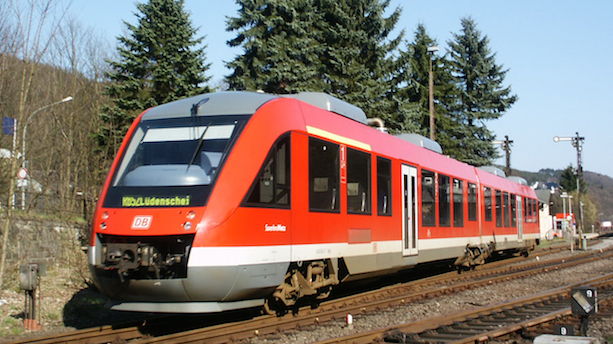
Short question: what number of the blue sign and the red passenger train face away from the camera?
0

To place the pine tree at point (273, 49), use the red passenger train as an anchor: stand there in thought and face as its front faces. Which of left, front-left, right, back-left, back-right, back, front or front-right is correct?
back-right

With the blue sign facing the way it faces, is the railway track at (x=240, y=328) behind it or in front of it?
in front

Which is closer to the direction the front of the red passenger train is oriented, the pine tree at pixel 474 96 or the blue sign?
the blue sign

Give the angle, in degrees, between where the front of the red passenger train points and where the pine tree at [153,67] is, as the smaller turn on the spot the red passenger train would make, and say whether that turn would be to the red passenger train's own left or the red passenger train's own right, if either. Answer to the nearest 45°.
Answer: approximately 135° to the red passenger train's own right

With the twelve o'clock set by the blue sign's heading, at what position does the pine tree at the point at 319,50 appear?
The pine tree is roughly at 8 o'clock from the blue sign.

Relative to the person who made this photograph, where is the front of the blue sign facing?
facing the viewer
